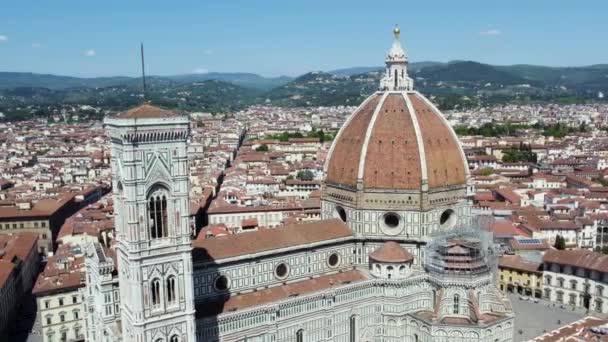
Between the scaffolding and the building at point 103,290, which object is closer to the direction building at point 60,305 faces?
the building

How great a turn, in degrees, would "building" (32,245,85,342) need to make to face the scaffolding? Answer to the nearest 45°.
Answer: approximately 45° to its left

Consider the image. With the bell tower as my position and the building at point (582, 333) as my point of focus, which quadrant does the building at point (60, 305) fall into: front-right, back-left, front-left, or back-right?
back-left

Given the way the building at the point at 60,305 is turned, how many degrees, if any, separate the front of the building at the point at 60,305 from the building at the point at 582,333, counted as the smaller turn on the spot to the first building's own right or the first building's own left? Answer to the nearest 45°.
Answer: approximately 45° to the first building's own left

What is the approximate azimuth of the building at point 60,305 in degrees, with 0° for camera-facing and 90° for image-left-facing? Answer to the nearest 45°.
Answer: approximately 0°
